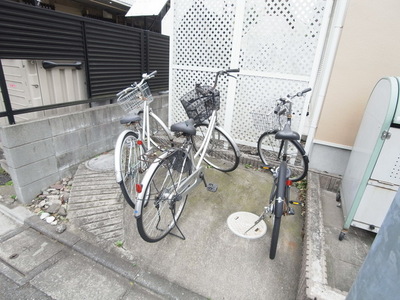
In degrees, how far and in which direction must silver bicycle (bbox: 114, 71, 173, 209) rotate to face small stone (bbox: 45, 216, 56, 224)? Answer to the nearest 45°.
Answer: approximately 135° to its left

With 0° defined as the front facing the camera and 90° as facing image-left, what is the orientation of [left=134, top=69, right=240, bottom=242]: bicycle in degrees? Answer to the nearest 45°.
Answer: approximately 225°

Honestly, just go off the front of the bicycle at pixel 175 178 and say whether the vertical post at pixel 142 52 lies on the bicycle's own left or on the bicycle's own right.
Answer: on the bicycle's own left

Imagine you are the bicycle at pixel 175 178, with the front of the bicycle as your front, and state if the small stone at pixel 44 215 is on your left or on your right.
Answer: on your left

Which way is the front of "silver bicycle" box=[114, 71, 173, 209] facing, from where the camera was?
facing away from the viewer and to the right of the viewer

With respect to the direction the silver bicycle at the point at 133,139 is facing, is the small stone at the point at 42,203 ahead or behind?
behind

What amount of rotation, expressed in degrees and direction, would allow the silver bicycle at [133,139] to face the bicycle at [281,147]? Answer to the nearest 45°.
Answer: approximately 45° to its right

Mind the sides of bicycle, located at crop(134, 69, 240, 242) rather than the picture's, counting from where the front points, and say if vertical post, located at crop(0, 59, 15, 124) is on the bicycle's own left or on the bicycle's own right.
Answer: on the bicycle's own left

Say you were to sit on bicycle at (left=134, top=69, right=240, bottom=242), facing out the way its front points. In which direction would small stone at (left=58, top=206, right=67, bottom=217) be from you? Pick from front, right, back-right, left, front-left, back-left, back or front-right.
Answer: back-left
